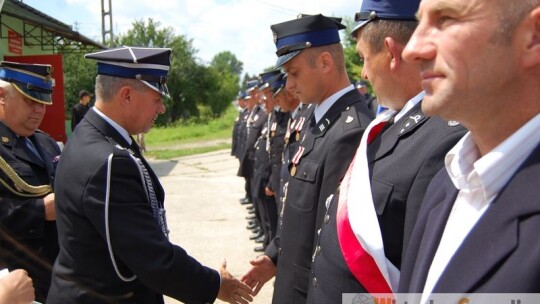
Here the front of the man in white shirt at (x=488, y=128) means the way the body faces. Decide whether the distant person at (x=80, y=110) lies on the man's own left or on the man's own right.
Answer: on the man's own right

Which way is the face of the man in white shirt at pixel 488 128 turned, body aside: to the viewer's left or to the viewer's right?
to the viewer's left

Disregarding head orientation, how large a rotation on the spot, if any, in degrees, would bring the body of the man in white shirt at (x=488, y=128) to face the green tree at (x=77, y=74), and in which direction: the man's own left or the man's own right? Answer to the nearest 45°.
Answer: approximately 90° to the man's own right

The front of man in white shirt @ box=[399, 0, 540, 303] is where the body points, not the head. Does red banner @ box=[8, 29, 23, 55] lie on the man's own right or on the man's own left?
on the man's own right

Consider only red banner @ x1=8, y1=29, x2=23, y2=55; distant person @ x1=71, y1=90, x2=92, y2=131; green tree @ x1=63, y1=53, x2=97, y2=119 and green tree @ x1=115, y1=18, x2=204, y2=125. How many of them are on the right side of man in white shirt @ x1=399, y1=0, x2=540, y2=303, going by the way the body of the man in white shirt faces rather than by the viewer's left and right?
4
